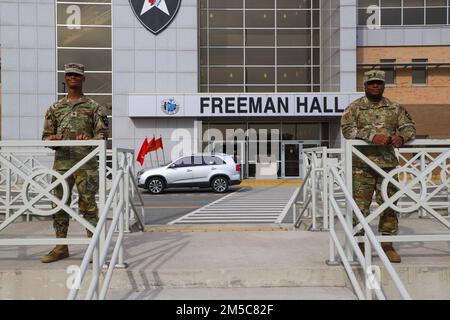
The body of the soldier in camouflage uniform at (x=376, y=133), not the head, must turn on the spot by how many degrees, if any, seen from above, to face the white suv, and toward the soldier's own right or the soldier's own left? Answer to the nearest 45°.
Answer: approximately 135° to the soldier's own right

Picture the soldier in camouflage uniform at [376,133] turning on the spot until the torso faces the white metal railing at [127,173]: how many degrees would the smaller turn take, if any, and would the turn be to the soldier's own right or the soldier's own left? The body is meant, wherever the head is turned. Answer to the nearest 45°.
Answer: approximately 90° to the soldier's own right

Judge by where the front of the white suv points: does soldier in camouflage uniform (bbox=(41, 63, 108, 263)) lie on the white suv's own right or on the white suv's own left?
on the white suv's own left

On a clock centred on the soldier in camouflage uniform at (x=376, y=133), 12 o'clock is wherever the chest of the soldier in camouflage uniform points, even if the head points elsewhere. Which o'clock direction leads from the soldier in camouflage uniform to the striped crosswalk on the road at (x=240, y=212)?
The striped crosswalk on the road is roughly at 5 o'clock from the soldier in camouflage uniform.

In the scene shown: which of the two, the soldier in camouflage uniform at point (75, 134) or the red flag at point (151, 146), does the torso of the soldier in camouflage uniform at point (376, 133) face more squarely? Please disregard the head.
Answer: the soldier in camouflage uniform

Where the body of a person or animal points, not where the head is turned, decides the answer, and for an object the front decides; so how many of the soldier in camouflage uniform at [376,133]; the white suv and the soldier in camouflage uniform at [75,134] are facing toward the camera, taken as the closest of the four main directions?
2

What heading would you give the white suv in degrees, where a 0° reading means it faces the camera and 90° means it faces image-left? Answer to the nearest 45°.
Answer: approximately 90°

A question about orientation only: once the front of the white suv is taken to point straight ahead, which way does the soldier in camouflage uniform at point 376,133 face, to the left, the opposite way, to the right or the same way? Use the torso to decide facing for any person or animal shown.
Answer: to the left
